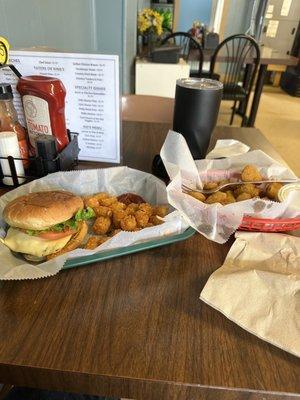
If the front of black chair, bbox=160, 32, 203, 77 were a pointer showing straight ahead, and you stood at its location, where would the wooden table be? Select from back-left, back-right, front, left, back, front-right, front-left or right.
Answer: back

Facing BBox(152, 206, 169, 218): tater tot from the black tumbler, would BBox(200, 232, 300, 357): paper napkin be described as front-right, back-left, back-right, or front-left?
front-left

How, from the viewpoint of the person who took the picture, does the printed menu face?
facing the viewer

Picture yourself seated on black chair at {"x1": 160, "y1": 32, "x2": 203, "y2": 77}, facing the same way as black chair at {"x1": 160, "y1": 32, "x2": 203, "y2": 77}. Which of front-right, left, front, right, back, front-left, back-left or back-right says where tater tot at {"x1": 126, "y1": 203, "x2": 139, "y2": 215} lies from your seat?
back
